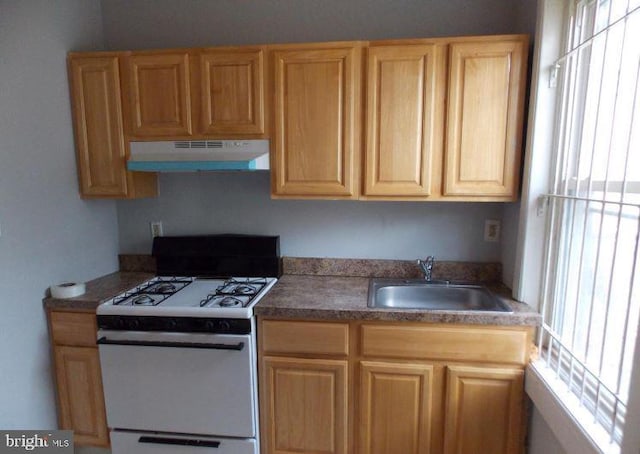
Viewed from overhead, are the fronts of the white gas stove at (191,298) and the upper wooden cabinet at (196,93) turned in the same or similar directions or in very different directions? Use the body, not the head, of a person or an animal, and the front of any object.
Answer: same or similar directions

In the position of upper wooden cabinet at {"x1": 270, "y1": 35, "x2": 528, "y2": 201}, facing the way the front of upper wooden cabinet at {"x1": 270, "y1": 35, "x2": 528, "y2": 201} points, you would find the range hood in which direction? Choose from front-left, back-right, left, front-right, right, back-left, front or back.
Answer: right

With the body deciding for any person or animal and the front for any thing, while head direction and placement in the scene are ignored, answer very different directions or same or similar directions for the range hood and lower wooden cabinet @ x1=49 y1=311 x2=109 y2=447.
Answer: same or similar directions

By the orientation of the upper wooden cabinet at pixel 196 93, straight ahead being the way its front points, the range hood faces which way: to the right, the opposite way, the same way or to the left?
the same way

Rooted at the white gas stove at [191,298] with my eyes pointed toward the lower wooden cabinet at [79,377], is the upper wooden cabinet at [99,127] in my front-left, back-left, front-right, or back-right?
front-right

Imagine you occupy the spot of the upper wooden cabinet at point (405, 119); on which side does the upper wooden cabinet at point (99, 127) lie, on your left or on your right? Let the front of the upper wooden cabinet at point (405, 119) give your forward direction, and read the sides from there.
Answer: on your right

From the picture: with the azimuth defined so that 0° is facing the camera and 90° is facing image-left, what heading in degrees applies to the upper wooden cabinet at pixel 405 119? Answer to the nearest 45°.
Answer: approximately 0°

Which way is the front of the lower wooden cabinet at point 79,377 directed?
toward the camera

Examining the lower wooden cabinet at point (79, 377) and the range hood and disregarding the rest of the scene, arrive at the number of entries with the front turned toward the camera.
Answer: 2
